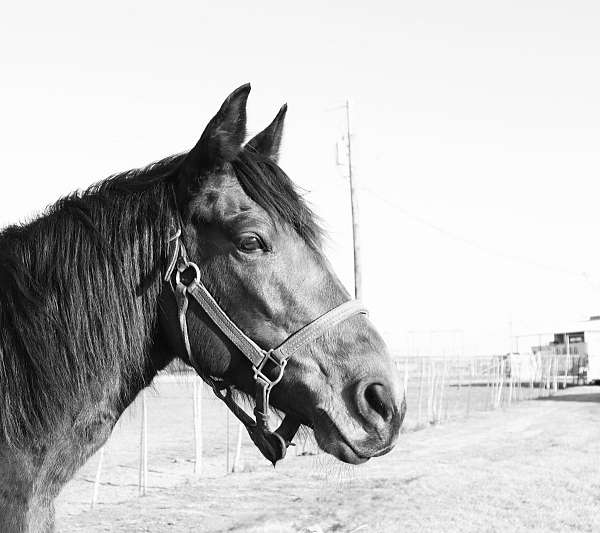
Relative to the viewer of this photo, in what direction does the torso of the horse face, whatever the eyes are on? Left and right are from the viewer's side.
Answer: facing to the right of the viewer
